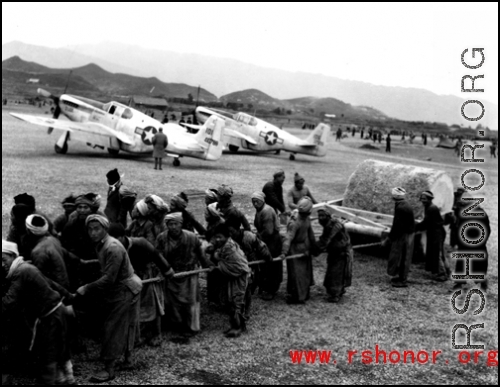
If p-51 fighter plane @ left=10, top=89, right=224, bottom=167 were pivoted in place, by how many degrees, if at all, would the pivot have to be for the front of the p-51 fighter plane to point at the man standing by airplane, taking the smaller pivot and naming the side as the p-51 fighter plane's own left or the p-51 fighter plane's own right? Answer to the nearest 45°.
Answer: approximately 135° to the p-51 fighter plane's own left

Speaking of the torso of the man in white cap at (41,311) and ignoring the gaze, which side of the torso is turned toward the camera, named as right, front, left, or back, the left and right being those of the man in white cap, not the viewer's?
left

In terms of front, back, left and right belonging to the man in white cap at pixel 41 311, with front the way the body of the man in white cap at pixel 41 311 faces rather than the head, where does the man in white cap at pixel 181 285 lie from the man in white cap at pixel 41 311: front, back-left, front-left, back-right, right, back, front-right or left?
back-right

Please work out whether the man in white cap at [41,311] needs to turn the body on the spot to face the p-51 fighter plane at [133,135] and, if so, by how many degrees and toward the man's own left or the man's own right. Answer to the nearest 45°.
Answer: approximately 90° to the man's own right

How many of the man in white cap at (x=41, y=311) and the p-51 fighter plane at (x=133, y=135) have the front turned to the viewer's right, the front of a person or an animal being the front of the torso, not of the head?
0

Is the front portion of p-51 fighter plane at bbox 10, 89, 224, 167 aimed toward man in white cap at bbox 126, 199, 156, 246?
no

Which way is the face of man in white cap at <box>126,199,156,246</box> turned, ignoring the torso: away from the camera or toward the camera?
toward the camera

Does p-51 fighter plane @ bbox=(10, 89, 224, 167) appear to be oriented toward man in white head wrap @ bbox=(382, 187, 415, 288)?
no

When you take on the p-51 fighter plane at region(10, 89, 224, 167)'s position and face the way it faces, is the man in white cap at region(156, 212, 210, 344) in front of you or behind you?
behind

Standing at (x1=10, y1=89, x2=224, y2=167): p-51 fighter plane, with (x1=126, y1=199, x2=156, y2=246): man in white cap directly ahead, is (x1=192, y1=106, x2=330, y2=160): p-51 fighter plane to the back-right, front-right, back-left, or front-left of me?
back-left

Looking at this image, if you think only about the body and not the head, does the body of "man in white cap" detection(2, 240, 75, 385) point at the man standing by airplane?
no

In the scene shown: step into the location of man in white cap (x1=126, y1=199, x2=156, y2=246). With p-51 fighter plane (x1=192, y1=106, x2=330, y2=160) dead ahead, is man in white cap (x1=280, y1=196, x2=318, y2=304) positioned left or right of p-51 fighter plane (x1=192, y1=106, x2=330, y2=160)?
right

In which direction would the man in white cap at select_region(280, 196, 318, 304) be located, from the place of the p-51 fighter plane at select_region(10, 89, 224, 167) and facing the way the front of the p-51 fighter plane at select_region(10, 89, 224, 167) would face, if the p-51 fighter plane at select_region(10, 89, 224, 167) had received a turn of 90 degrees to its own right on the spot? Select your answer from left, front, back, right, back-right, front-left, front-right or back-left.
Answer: back-right

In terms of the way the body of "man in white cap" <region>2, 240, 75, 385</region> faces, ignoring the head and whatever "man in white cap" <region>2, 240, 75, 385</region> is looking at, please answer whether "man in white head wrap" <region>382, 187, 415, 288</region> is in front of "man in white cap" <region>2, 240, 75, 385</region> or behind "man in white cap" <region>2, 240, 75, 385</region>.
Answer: behind

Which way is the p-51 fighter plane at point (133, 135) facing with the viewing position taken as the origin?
facing away from the viewer and to the left of the viewer

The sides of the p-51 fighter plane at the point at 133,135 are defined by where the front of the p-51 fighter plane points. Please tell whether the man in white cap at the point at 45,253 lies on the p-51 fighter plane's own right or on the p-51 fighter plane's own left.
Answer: on the p-51 fighter plane's own left
